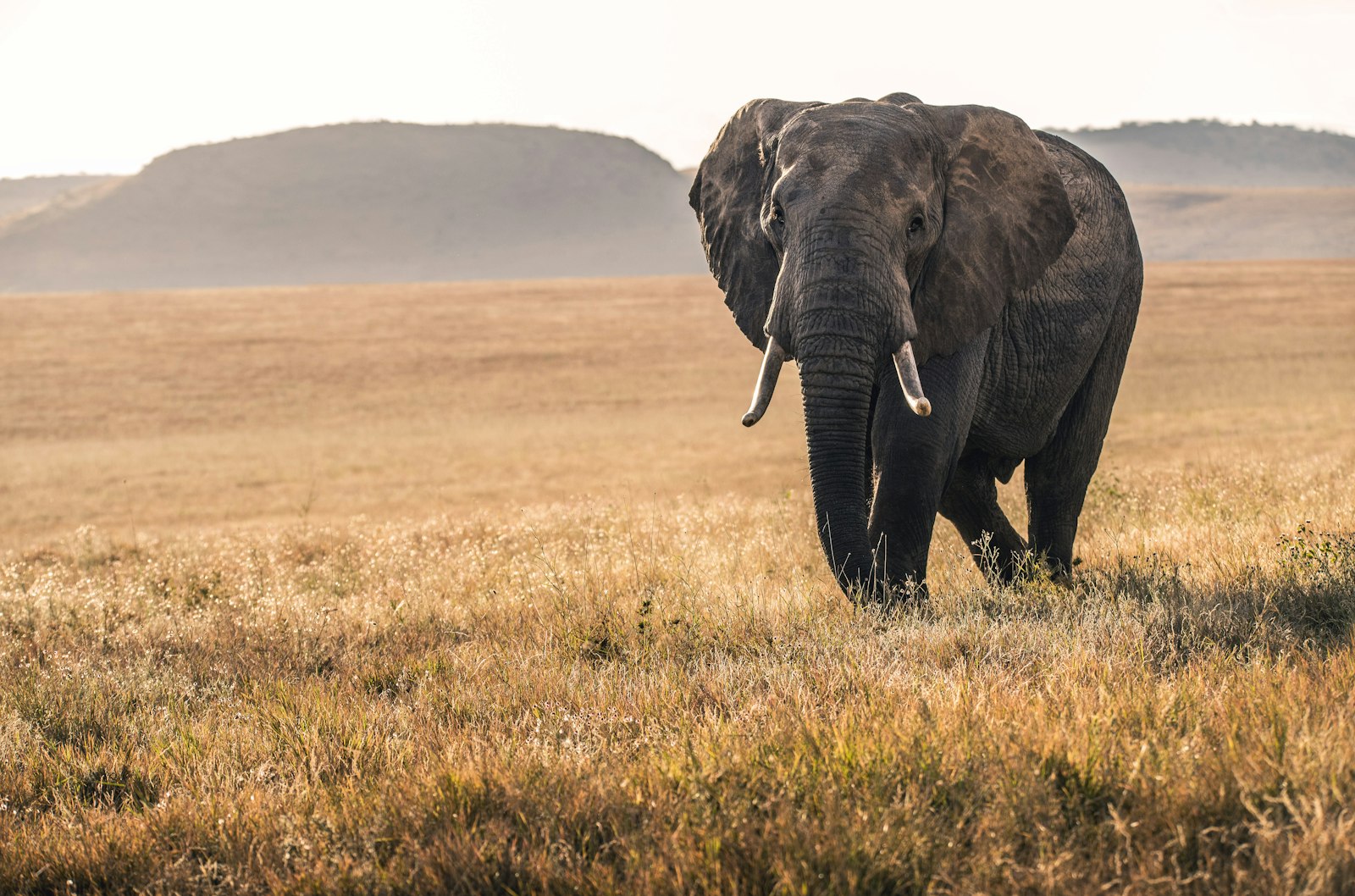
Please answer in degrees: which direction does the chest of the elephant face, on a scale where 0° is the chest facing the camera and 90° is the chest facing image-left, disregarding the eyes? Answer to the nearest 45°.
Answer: approximately 45°
